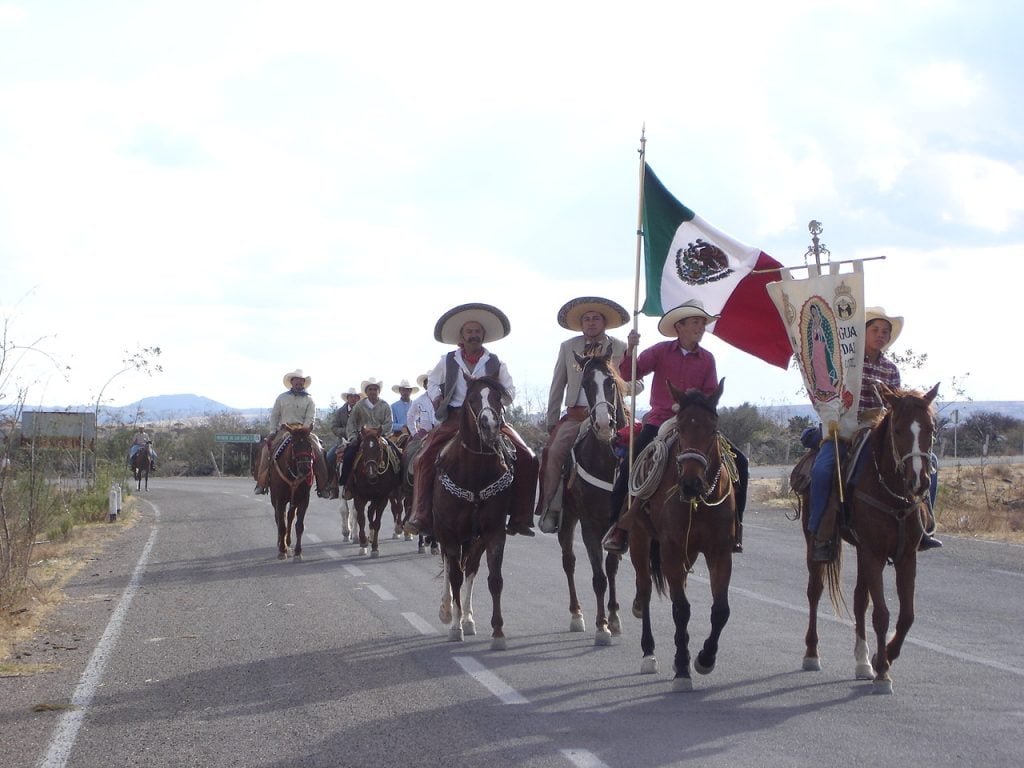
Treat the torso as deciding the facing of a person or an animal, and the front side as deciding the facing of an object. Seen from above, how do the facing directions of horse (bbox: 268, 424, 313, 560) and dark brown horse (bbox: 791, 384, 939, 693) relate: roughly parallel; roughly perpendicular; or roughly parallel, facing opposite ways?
roughly parallel

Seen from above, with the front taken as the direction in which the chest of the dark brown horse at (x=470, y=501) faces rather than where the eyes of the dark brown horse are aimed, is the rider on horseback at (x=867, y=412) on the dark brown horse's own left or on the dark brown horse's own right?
on the dark brown horse's own left

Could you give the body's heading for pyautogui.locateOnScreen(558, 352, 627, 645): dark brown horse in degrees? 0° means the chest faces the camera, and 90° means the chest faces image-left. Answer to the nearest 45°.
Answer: approximately 0°

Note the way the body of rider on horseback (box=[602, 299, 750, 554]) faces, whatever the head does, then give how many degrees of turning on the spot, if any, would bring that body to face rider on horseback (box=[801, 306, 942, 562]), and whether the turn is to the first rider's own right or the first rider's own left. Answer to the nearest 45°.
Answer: approximately 90° to the first rider's own left

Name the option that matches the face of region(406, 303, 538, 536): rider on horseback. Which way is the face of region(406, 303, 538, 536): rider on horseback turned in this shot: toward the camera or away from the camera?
toward the camera

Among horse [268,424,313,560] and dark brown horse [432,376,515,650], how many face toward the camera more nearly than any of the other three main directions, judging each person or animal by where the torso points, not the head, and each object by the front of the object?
2

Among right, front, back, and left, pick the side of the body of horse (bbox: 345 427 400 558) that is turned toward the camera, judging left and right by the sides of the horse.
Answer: front

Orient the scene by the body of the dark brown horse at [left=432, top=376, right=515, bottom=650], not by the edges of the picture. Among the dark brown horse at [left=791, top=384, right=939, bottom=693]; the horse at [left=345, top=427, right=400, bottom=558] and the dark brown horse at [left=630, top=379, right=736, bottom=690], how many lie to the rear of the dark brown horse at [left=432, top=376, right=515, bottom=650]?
1

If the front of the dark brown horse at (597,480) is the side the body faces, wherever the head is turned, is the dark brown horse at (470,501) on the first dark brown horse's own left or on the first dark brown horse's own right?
on the first dark brown horse's own right

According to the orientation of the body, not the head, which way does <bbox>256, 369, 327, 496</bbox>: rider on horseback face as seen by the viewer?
toward the camera

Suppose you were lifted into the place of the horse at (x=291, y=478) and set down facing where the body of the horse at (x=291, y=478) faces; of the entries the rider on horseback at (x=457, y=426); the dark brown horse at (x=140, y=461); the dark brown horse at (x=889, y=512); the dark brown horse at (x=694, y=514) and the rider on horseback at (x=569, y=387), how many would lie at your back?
1

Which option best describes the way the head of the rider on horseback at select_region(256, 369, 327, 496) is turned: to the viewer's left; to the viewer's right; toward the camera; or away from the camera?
toward the camera

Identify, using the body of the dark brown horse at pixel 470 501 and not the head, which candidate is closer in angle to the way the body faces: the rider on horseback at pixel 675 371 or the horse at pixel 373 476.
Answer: the rider on horseback

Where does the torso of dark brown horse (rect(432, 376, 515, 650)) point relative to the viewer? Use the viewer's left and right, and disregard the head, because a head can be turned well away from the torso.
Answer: facing the viewer

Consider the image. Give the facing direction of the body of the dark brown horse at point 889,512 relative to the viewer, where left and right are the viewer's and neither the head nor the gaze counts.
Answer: facing the viewer and to the right of the viewer
